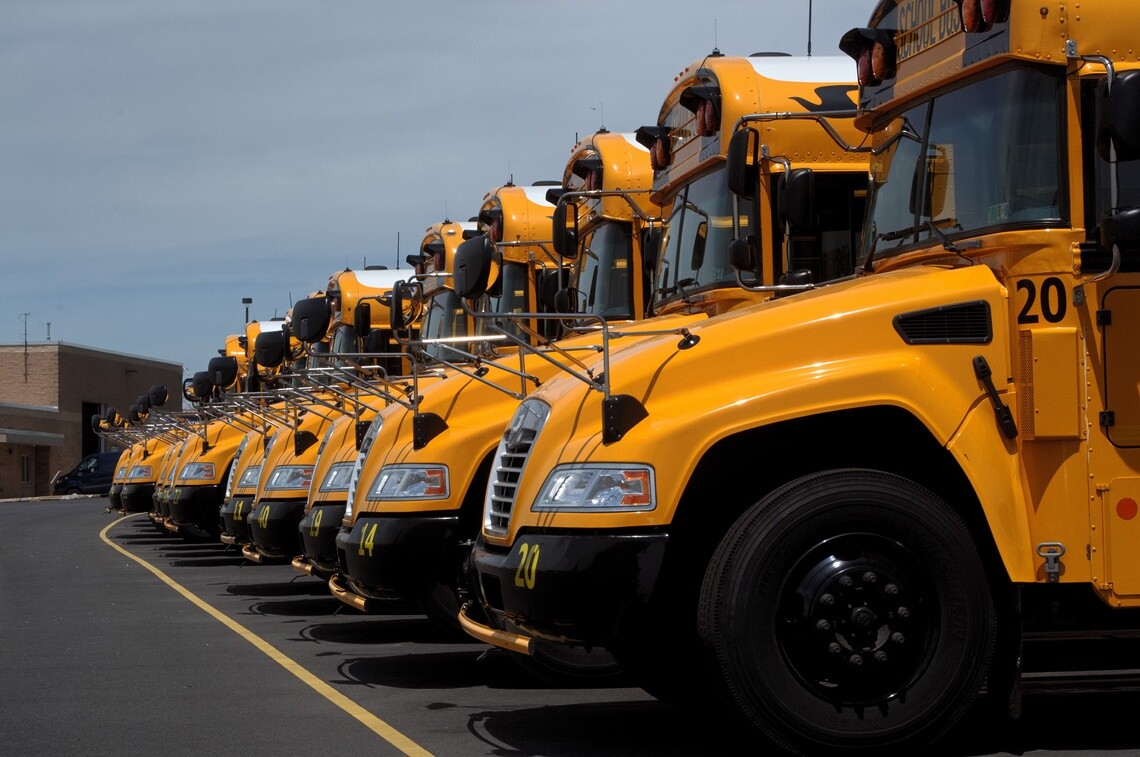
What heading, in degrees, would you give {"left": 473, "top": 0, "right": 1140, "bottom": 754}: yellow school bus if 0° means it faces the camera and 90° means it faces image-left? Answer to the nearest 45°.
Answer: approximately 90°

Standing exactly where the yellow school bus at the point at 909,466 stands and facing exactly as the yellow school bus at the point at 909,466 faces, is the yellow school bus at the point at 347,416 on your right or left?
on your right

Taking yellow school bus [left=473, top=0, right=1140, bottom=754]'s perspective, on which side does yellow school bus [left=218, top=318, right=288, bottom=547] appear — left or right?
on its right

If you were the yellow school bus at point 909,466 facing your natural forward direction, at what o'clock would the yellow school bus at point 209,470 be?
the yellow school bus at point 209,470 is roughly at 2 o'clock from the yellow school bus at point 909,466.

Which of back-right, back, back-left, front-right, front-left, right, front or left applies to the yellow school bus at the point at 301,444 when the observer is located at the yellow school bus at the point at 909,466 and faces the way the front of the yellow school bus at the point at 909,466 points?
front-right
